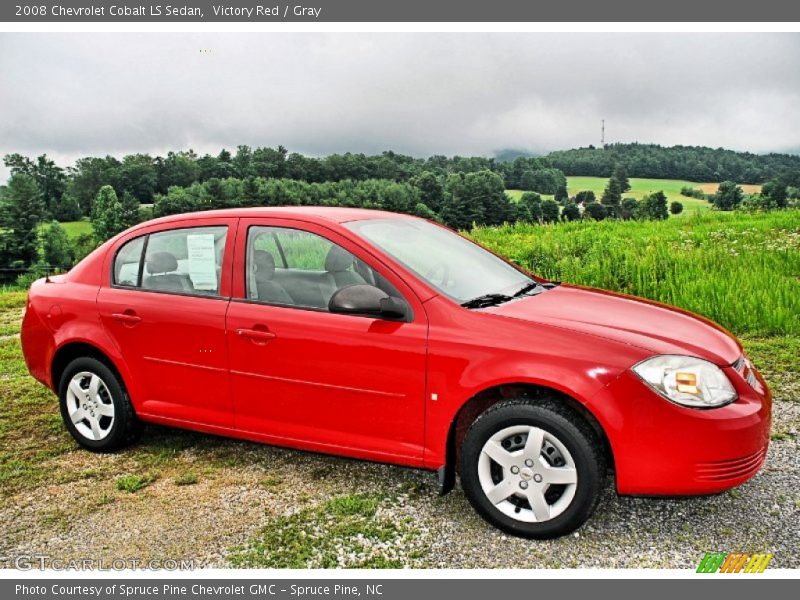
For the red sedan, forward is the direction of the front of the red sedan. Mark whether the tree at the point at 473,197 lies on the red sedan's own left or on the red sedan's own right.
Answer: on the red sedan's own left

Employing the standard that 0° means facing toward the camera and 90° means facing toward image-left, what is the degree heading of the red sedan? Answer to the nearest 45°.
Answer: approximately 315°

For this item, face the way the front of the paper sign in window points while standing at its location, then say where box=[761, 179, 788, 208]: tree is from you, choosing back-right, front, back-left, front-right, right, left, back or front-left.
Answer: back-left

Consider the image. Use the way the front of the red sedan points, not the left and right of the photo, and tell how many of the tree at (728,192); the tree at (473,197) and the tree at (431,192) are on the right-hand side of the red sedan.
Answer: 0

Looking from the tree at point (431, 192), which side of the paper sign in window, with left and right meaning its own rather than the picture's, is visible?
back

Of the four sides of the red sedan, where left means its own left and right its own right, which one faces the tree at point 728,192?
left

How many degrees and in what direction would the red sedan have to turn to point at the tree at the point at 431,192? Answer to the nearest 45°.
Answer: approximately 135° to its left

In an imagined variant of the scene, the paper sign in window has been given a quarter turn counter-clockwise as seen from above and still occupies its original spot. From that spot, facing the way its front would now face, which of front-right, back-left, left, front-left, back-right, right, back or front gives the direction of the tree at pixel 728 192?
front-left

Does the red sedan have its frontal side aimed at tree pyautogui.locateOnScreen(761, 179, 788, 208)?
no

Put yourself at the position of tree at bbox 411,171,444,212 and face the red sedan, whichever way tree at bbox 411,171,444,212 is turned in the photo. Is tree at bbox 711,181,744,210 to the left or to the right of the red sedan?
left

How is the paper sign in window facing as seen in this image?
toward the camera

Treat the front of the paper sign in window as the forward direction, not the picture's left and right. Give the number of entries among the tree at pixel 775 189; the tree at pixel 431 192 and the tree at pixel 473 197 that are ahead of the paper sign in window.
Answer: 0
